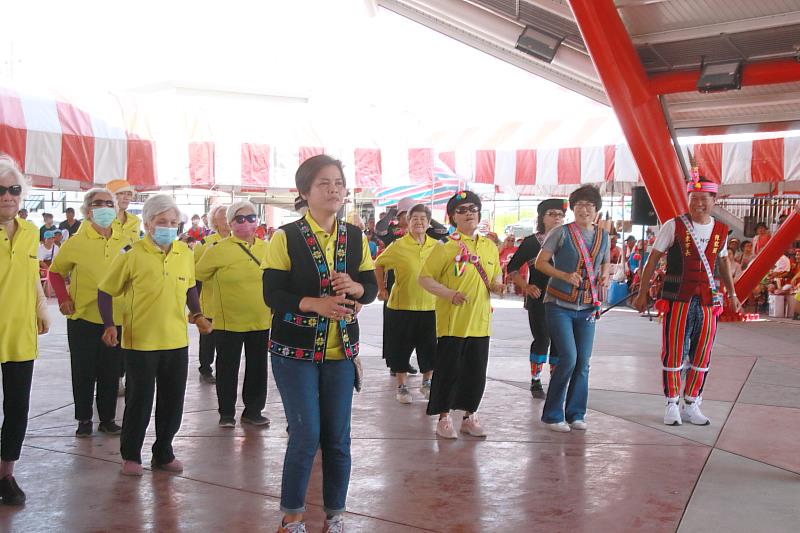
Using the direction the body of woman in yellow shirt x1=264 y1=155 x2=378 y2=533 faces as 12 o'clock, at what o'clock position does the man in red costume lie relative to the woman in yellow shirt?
The man in red costume is roughly at 9 o'clock from the woman in yellow shirt.

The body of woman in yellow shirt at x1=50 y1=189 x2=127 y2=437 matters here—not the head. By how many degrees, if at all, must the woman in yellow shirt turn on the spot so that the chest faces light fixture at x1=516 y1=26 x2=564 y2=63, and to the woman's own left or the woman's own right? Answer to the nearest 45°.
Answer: approximately 90° to the woman's own left

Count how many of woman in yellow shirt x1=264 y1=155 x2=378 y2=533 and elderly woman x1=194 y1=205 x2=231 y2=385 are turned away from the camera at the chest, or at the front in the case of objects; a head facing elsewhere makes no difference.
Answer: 0

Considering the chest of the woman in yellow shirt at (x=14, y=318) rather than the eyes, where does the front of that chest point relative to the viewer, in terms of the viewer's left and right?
facing the viewer

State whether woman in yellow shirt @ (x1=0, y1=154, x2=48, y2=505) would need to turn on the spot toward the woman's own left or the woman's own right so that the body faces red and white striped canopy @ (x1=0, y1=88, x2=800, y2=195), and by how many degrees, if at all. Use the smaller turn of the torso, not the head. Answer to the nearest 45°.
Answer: approximately 180°

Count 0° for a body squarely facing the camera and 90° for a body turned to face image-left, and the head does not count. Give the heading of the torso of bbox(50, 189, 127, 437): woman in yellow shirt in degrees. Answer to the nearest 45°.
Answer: approximately 315°

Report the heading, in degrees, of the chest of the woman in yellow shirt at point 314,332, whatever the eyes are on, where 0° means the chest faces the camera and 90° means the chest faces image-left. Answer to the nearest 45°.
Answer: approximately 315°
